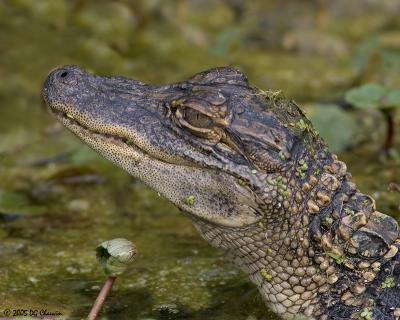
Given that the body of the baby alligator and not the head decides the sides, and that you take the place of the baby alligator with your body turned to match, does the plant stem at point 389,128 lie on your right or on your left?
on your right

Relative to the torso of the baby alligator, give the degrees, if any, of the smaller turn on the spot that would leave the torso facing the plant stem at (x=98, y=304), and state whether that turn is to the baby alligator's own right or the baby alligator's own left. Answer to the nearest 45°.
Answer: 0° — it already faces it

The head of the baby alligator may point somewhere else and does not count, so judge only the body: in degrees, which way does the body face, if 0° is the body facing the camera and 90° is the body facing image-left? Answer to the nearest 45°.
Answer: approximately 90°
